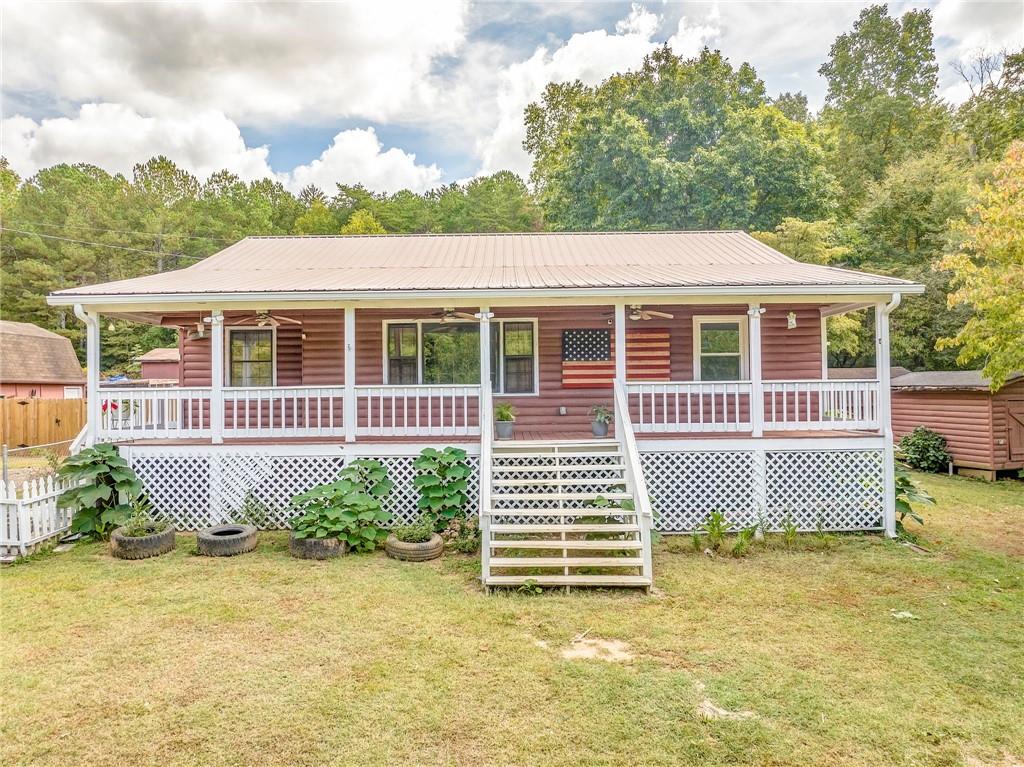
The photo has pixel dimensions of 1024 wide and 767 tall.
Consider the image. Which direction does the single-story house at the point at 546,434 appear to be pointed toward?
toward the camera

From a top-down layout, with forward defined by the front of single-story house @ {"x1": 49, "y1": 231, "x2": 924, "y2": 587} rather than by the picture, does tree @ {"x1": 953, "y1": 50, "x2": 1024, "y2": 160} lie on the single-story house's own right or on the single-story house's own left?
on the single-story house's own left

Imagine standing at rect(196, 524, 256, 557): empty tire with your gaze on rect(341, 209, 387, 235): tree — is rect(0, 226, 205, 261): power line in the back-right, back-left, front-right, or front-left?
front-left

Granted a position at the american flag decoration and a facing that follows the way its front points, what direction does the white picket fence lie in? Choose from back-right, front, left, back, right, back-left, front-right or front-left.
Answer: front-right

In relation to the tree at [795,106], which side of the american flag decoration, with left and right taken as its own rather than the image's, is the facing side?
back

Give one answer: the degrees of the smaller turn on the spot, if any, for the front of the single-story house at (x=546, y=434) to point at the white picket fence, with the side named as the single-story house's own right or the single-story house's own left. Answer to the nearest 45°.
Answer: approximately 90° to the single-story house's own right

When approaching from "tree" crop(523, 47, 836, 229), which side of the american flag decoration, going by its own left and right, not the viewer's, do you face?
back

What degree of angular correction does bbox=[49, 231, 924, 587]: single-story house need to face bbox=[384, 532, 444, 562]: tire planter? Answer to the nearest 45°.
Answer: approximately 45° to its right

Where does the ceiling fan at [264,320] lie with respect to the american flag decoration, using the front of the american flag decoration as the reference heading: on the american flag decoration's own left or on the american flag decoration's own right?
on the american flag decoration's own right

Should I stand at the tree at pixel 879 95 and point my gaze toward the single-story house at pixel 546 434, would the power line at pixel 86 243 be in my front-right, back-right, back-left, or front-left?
front-right

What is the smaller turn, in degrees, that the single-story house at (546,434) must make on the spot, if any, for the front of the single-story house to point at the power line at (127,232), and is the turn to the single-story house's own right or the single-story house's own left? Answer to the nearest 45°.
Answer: approximately 135° to the single-story house's own right

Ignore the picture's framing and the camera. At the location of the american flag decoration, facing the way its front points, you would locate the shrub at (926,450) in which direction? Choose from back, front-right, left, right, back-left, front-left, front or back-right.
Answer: back-left

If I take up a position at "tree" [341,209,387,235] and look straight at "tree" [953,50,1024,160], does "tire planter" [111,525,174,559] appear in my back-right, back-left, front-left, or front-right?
front-right
